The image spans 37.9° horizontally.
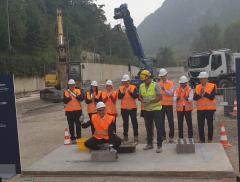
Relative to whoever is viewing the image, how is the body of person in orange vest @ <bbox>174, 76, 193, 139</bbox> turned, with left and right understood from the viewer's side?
facing the viewer

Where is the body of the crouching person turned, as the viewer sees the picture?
toward the camera

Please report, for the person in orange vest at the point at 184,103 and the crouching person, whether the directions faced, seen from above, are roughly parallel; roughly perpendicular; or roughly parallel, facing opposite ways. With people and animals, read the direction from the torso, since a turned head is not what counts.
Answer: roughly parallel

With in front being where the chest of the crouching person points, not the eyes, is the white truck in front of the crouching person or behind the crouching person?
behind

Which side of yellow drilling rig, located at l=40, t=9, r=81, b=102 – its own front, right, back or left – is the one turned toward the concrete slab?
front

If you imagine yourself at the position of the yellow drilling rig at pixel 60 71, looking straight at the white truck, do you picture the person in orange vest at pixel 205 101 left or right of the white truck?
right

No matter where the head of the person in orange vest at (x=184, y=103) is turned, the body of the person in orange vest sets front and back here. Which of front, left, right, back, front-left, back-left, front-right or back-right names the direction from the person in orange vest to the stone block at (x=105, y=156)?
front-right

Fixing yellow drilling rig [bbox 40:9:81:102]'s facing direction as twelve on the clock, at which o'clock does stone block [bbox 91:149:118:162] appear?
The stone block is roughly at 12 o'clock from the yellow drilling rig.

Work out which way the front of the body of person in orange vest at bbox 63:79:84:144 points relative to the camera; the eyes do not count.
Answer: toward the camera
